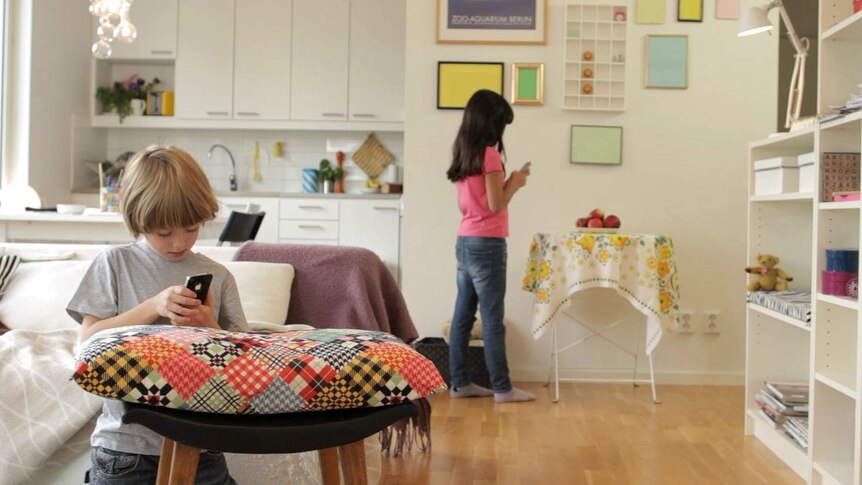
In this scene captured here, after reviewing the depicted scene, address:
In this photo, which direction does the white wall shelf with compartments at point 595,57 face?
toward the camera

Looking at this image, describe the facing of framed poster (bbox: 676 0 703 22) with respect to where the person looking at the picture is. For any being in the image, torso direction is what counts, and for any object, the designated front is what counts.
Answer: facing the viewer

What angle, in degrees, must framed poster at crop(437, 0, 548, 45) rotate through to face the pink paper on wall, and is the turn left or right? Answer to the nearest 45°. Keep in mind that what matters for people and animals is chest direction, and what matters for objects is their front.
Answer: approximately 90° to its left

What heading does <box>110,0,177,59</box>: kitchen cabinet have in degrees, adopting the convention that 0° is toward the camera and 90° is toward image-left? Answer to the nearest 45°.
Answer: approximately 0°

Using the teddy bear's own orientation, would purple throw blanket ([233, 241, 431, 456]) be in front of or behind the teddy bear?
in front

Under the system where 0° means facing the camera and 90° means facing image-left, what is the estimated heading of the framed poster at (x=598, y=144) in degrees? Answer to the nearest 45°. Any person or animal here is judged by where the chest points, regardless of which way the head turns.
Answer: approximately 0°

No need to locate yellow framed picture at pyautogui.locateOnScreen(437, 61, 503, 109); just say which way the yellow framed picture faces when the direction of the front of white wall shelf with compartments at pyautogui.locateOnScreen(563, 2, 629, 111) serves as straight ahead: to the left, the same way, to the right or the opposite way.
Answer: the same way

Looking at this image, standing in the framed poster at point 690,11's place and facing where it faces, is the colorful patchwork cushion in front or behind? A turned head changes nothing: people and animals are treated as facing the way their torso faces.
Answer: in front

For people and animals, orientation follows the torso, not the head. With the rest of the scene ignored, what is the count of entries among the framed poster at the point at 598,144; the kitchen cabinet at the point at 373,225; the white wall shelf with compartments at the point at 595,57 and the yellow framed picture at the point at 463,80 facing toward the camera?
4

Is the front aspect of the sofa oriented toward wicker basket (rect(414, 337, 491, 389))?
no

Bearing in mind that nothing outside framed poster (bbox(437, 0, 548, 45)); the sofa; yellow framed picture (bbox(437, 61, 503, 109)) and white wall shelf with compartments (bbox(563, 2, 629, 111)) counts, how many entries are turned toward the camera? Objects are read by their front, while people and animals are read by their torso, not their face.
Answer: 4

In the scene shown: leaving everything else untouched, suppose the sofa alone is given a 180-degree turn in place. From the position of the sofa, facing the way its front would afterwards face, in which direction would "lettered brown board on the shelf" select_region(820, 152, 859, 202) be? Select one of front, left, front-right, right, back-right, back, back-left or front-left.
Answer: right

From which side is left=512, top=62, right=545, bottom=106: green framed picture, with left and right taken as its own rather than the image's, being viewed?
front
